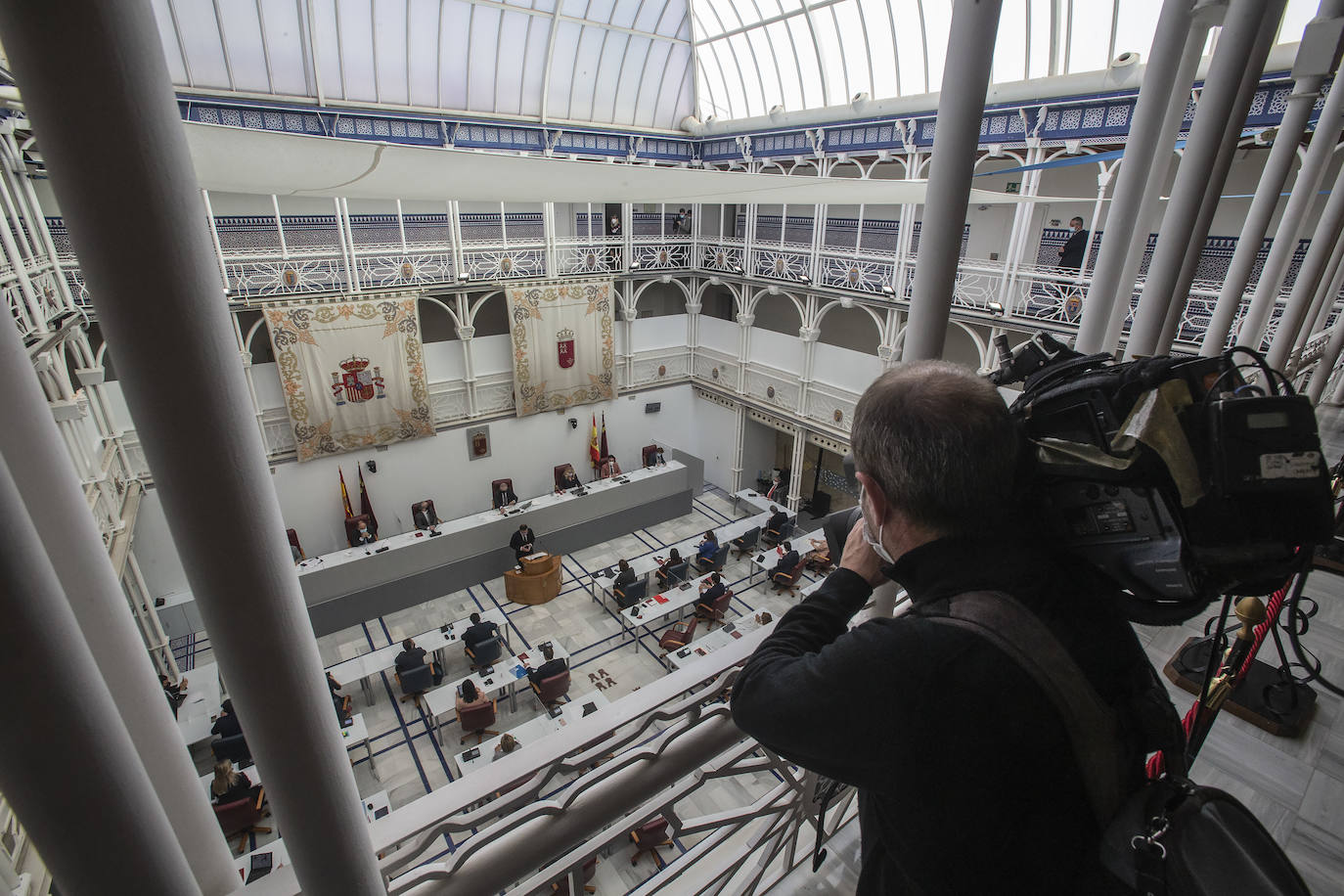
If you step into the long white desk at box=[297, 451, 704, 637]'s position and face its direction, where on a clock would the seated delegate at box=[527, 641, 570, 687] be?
The seated delegate is roughly at 1 o'clock from the long white desk.

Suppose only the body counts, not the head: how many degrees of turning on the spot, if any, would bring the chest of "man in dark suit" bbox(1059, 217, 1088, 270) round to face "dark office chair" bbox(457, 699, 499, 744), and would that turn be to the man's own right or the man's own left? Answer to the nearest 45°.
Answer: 0° — they already face it

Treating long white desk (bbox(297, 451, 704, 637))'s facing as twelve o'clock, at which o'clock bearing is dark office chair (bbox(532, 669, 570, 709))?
The dark office chair is roughly at 1 o'clock from the long white desk.

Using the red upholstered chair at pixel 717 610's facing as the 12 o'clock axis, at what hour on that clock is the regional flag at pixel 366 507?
The regional flag is roughly at 11 o'clock from the red upholstered chair.

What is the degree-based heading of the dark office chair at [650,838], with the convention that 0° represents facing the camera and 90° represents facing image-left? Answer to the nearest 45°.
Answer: approximately 135°

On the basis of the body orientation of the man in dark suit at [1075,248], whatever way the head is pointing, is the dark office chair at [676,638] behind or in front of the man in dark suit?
in front

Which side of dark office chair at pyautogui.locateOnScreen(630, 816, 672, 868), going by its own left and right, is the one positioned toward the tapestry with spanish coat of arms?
front

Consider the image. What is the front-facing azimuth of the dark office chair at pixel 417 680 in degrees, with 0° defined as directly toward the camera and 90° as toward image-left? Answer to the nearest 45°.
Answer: approximately 135°

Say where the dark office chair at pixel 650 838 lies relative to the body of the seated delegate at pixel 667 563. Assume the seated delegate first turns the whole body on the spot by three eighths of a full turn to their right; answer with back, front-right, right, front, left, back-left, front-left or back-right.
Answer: right

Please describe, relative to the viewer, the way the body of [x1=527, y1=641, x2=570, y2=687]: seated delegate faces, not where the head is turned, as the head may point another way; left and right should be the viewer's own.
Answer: facing away from the viewer and to the left of the viewer

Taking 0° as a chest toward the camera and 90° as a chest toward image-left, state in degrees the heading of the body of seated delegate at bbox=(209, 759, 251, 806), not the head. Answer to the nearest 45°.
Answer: approximately 135°

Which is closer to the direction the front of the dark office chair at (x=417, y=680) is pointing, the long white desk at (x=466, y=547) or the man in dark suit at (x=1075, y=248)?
the long white desk

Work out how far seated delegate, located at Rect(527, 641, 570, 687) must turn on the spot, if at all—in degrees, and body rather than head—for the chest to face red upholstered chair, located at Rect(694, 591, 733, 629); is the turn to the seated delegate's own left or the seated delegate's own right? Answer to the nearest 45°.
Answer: approximately 90° to the seated delegate's own right

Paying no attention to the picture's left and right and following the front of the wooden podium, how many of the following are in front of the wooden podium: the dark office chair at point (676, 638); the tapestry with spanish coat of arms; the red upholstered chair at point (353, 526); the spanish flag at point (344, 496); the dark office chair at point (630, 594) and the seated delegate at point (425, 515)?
2

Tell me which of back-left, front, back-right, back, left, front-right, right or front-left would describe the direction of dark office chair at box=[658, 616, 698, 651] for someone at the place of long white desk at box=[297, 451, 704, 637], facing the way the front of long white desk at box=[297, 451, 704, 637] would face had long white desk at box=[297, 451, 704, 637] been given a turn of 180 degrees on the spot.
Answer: back

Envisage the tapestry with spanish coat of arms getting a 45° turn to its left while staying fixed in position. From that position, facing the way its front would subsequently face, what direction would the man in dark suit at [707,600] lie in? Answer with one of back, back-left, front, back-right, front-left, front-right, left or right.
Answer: front

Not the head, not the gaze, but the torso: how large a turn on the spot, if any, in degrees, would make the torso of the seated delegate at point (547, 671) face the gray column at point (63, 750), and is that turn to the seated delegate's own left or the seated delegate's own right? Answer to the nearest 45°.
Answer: approximately 135° to the seated delegate's own left

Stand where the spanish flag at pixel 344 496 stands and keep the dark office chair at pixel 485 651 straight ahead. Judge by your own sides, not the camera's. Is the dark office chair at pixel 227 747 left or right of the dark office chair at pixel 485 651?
right

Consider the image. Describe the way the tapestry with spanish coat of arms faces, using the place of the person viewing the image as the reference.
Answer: facing the viewer
